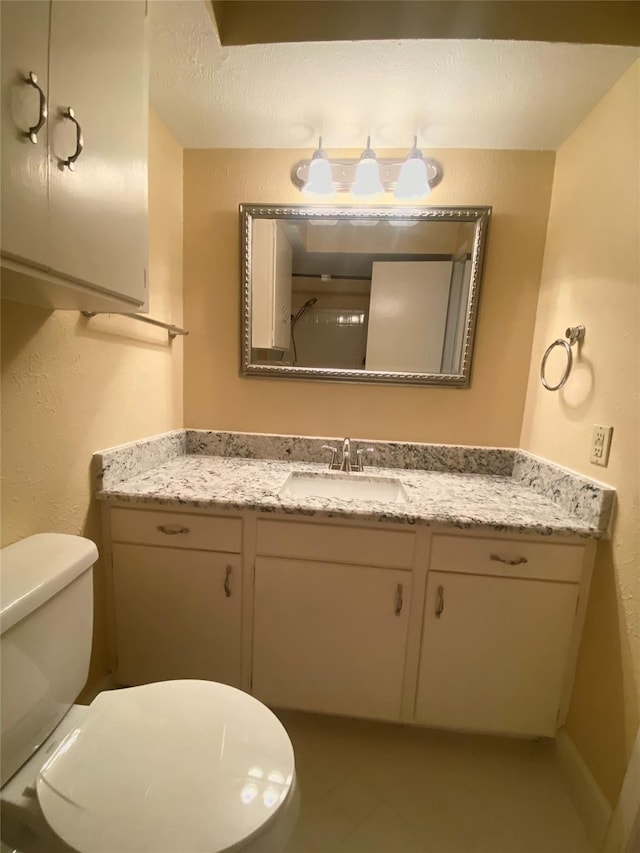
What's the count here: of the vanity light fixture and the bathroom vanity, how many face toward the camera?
2

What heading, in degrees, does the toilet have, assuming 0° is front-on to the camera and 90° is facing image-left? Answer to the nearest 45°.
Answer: approximately 315°

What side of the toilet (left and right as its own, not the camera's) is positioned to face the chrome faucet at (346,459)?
left

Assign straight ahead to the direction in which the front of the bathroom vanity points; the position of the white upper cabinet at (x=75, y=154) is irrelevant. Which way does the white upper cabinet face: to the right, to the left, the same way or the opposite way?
to the left

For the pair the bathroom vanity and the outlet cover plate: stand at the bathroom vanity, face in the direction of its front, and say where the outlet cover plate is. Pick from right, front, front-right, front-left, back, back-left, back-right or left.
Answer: left

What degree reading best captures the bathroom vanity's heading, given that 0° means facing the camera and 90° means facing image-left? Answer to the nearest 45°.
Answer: approximately 0°

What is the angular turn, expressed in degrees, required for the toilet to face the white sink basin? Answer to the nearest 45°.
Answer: approximately 90° to its left
